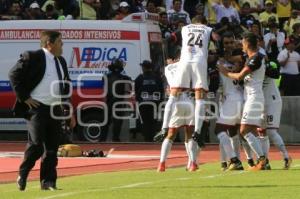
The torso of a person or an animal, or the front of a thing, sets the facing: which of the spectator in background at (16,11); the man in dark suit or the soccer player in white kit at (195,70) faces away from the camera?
the soccer player in white kit

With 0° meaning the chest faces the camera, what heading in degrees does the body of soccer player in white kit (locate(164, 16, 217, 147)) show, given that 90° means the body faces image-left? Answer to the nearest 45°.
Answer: approximately 180°

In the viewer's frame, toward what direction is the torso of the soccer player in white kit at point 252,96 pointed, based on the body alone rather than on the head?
to the viewer's left

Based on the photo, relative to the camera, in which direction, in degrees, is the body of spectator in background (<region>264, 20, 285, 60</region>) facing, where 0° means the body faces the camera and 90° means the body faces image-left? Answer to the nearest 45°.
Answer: approximately 0°

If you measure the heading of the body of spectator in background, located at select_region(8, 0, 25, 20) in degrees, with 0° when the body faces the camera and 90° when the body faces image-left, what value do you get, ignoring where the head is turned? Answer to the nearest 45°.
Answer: approximately 0°

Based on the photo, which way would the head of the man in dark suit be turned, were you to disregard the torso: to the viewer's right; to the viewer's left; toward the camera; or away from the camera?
to the viewer's right

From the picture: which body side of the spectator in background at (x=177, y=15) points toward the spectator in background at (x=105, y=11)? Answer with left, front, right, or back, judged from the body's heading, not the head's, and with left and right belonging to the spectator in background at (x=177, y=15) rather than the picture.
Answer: right

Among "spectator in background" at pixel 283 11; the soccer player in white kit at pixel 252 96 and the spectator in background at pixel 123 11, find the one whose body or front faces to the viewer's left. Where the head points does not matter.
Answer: the soccer player in white kit

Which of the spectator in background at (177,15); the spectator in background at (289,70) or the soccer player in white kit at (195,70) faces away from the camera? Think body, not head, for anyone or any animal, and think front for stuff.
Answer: the soccer player in white kit
